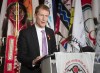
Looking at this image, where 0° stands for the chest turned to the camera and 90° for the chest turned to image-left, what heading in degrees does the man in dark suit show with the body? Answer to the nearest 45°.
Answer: approximately 315°

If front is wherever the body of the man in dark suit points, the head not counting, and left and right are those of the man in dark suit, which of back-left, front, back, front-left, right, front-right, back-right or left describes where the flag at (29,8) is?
back-left

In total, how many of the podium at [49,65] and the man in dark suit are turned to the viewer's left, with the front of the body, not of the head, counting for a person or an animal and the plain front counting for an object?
0

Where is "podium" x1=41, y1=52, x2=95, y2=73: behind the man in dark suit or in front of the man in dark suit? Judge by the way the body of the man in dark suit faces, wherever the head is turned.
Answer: in front

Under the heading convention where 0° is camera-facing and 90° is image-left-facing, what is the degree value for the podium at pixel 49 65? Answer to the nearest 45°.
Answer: approximately 315°

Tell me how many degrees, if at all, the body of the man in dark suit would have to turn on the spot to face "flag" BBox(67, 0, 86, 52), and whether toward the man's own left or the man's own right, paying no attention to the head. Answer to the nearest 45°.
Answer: approximately 90° to the man's own left

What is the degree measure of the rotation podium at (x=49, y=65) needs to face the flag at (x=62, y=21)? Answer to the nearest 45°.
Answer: approximately 135° to its left
